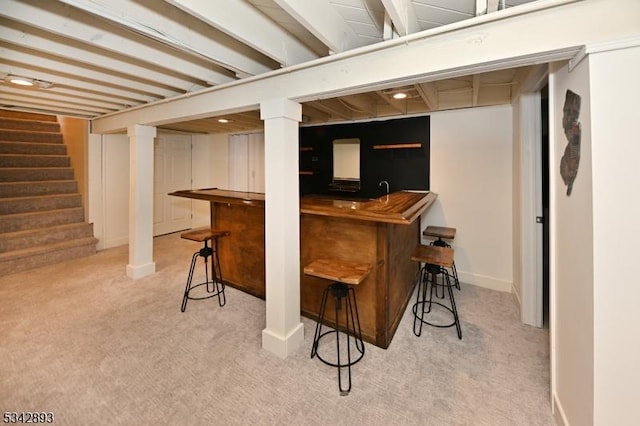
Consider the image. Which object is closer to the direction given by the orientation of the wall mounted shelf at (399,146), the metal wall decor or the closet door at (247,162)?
the metal wall decor

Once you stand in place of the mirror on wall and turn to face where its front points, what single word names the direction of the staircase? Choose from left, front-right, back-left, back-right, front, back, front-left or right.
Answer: right

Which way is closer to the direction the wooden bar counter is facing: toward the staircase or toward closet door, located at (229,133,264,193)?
the staircase

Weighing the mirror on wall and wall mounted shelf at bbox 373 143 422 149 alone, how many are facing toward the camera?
2

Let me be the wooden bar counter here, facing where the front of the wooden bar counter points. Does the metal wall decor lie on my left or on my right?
on my left

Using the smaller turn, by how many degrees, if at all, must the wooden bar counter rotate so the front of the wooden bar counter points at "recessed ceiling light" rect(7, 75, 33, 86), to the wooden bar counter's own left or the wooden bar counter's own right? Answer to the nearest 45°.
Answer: approximately 45° to the wooden bar counter's own right

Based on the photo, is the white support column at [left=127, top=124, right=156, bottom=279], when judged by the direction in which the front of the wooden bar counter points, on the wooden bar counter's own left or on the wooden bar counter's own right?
on the wooden bar counter's own right

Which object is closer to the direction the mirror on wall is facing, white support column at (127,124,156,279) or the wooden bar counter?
the wooden bar counter

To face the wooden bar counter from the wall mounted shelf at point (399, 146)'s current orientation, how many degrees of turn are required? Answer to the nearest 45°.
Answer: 0° — it already faces it

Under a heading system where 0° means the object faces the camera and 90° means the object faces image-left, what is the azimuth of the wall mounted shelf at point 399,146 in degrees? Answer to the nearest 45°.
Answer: approximately 0°
